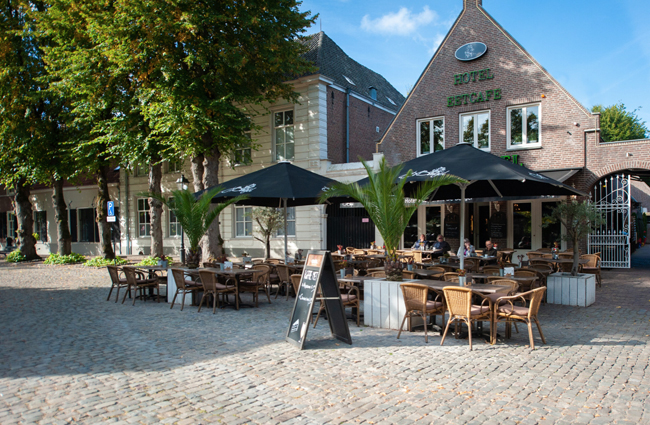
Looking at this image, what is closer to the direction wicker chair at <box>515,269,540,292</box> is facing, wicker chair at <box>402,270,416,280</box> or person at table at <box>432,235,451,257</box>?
the wicker chair

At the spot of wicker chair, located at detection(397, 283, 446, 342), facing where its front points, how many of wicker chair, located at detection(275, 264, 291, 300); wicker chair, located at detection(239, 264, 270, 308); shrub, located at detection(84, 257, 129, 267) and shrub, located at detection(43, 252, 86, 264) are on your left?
4

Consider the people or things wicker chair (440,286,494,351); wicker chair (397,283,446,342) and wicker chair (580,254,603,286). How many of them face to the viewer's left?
1

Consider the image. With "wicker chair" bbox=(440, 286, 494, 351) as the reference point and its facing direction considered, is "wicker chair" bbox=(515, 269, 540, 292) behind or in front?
in front

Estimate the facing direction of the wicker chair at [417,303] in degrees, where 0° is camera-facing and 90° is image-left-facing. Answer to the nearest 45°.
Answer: approximately 225°

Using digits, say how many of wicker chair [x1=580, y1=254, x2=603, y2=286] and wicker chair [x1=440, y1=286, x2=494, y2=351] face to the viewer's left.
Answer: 1

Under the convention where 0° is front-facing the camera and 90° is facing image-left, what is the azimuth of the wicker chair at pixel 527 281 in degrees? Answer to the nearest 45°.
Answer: approximately 45°

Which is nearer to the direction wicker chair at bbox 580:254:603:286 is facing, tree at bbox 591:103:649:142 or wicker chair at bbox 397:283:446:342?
the wicker chair

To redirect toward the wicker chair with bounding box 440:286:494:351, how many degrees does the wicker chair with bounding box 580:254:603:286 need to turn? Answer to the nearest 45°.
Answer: approximately 45° to its left

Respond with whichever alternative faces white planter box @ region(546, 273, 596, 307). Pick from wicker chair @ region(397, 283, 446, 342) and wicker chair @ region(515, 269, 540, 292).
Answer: wicker chair @ region(397, 283, 446, 342)

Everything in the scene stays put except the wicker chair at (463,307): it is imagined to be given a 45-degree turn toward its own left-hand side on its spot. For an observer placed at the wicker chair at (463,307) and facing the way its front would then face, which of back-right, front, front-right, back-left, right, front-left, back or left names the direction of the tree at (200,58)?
front-left

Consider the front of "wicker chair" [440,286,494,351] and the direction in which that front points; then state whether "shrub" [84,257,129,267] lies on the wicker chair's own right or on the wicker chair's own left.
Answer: on the wicker chair's own left

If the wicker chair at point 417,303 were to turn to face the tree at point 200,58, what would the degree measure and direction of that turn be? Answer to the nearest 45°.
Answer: approximately 90° to its left

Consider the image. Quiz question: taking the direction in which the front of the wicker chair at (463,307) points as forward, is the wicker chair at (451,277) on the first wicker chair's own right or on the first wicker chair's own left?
on the first wicker chair's own left
